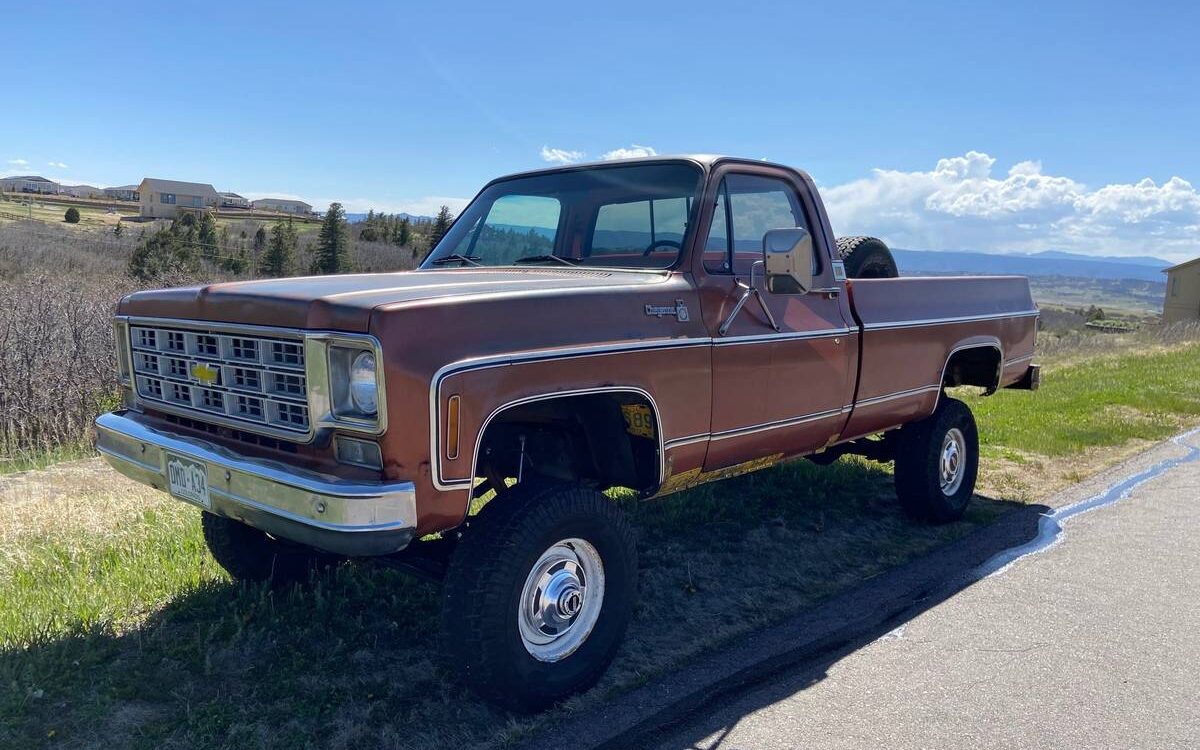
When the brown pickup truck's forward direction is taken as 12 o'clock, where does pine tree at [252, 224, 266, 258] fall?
The pine tree is roughly at 4 o'clock from the brown pickup truck.

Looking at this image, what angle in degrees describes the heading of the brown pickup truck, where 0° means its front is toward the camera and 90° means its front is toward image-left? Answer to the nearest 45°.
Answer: approximately 45°

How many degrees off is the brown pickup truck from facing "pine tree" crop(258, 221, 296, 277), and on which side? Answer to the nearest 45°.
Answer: approximately 135° to its right

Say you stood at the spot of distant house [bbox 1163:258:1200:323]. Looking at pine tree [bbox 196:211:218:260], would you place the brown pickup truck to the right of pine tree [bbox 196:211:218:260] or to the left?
left

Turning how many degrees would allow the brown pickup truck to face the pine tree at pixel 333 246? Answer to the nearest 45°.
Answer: approximately 135° to its right

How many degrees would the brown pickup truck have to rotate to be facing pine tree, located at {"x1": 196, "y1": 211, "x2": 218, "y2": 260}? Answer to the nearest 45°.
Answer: approximately 90° to its right

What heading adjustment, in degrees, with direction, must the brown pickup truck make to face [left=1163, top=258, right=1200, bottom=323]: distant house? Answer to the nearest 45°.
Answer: approximately 180°

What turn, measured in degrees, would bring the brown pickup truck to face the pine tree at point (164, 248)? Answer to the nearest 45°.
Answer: approximately 90° to its right
